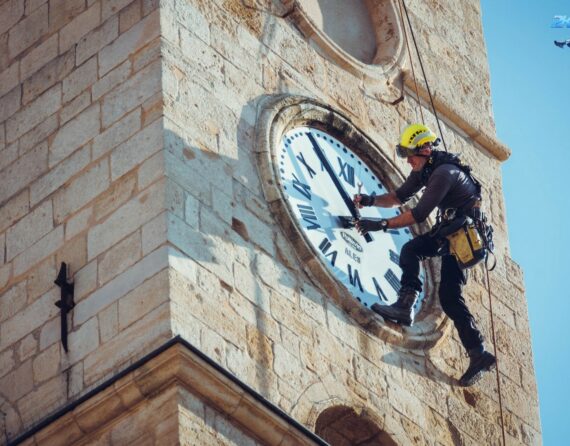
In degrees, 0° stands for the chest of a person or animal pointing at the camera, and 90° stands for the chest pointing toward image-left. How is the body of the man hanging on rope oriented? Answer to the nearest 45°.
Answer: approximately 90°

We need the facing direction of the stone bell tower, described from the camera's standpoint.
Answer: facing the viewer and to the right of the viewer
